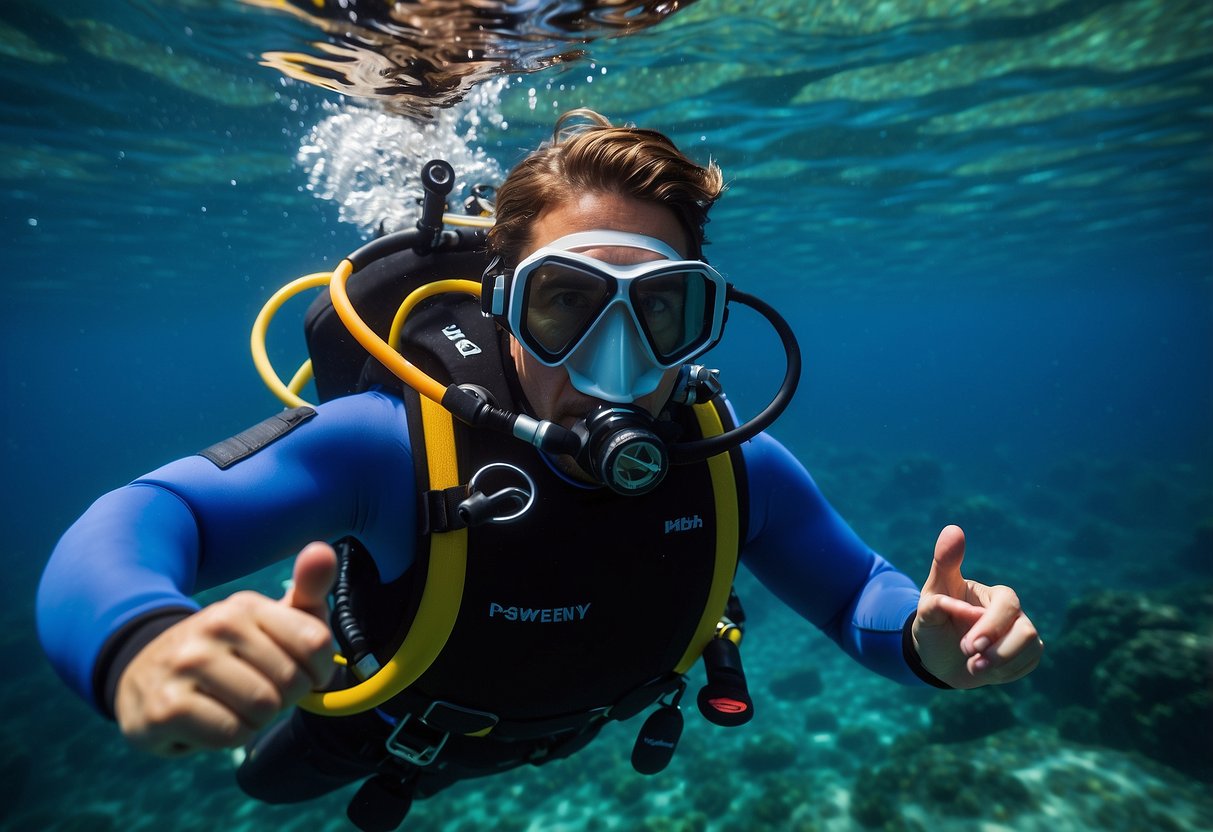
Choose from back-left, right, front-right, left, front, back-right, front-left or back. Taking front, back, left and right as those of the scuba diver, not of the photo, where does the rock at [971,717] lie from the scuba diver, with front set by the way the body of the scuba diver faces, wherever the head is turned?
left

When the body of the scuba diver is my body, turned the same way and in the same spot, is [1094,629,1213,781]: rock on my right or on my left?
on my left

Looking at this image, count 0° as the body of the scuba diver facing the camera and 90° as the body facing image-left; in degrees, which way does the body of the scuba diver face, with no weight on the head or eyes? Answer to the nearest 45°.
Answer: approximately 315°

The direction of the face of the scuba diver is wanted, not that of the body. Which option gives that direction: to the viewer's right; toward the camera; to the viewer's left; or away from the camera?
toward the camera

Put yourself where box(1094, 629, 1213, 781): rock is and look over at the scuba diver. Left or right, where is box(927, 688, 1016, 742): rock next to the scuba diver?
right
